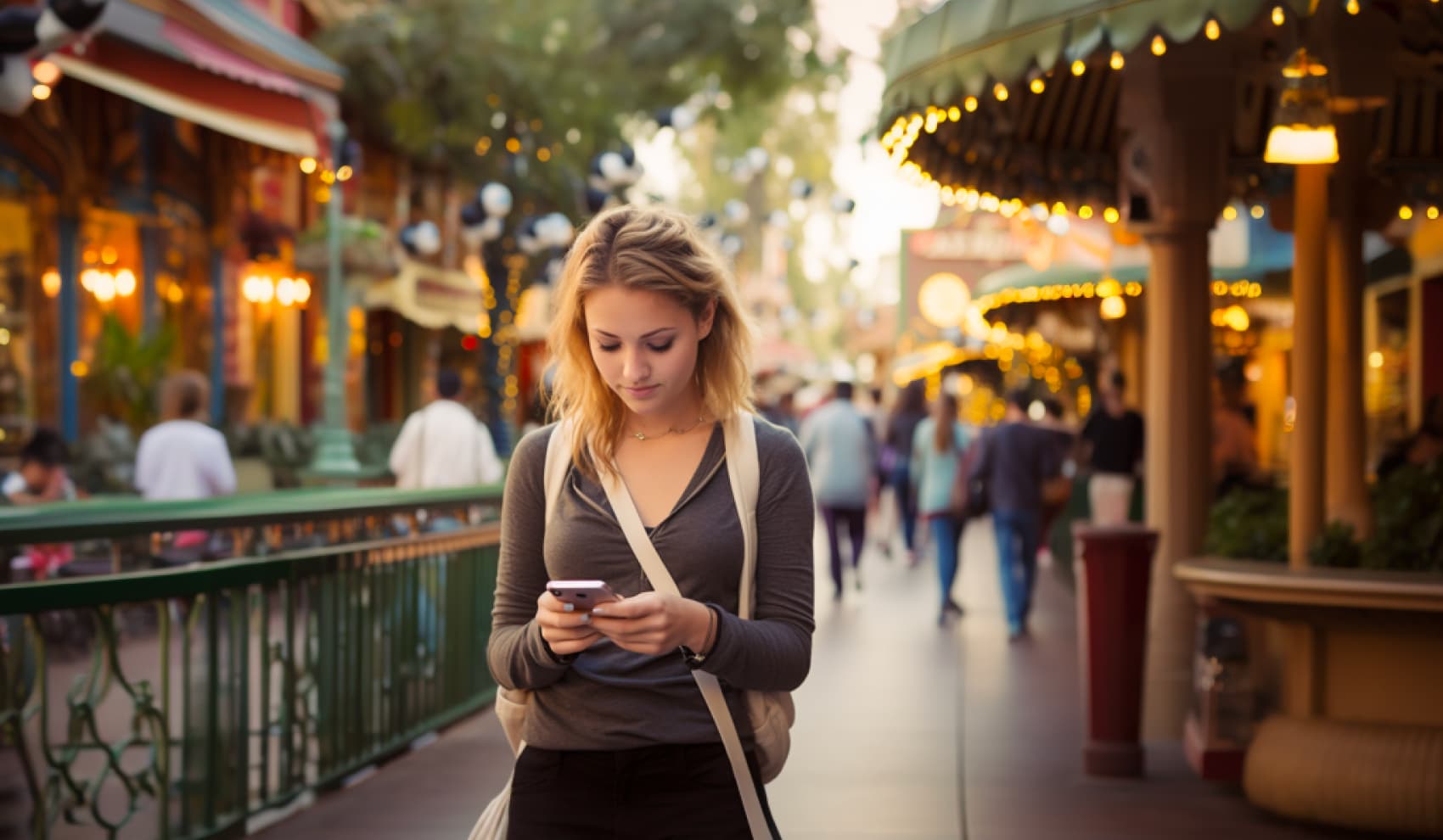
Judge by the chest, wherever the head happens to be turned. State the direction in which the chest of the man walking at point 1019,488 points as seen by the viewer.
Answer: away from the camera

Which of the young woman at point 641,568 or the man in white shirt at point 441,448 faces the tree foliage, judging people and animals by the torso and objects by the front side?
the man in white shirt

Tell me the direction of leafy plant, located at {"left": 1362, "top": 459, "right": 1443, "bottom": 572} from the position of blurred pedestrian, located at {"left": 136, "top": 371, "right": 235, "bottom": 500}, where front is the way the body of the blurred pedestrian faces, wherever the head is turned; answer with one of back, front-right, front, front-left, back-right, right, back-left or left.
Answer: back-right

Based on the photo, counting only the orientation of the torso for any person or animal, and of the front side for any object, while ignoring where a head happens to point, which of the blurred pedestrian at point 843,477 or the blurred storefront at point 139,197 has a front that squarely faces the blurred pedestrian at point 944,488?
the blurred storefront

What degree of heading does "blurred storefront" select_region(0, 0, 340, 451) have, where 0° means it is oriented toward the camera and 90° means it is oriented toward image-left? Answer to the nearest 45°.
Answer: approximately 315°

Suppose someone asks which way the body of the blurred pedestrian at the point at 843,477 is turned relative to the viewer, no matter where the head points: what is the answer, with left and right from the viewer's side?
facing away from the viewer

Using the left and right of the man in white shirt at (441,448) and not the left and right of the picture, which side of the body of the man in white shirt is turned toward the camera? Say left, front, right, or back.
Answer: back

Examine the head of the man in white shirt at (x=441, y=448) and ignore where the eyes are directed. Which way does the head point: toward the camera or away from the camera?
away from the camera

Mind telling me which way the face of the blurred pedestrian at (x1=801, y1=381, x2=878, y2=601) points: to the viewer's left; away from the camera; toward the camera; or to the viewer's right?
away from the camera

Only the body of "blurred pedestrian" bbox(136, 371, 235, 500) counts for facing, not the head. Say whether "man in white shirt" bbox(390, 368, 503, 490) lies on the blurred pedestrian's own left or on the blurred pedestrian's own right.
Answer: on the blurred pedestrian's own right

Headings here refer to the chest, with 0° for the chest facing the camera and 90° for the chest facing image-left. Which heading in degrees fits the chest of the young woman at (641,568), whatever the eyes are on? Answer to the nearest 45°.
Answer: approximately 0°
